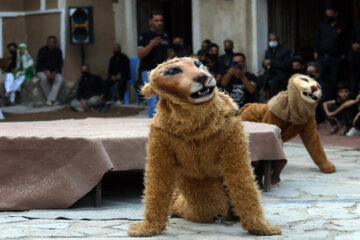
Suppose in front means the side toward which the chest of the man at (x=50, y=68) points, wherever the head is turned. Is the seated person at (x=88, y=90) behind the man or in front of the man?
in front

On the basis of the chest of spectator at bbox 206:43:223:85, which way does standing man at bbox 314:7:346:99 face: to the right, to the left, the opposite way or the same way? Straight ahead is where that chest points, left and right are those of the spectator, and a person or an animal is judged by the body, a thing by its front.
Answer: the same way

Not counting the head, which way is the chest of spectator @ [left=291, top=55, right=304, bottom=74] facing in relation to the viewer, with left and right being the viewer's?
facing the viewer

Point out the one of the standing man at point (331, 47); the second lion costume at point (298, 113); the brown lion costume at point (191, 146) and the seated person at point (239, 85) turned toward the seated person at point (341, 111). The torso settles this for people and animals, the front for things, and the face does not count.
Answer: the standing man

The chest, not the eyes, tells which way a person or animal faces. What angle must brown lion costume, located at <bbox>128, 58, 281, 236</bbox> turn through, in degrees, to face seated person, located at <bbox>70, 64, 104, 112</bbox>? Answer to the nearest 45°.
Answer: approximately 180°

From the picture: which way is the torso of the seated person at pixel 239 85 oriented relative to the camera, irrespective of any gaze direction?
toward the camera

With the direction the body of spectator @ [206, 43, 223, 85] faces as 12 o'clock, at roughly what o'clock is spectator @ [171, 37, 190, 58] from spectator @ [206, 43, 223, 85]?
spectator @ [171, 37, 190, 58] is roughly at 3 o'clock from spectator @ [206, 43, 223, 85].

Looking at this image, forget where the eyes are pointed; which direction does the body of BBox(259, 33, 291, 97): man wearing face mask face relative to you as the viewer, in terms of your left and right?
facing the viewer and to the left of the viewer

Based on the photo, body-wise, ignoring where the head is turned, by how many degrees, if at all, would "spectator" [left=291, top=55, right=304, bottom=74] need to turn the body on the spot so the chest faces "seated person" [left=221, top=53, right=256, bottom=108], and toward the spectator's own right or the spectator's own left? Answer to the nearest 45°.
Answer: approximately 45° to the spectator's own right

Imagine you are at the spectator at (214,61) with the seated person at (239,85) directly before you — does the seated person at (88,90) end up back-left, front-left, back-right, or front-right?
back-right

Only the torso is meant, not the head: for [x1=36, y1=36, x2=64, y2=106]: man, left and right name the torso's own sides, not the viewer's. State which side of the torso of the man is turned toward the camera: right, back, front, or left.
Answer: front

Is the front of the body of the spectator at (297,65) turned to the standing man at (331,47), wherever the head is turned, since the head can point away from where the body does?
no

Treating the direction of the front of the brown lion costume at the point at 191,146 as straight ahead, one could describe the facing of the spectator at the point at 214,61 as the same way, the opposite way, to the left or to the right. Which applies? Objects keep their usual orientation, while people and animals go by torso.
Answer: the same way

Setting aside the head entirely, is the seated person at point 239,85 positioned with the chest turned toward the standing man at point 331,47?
no

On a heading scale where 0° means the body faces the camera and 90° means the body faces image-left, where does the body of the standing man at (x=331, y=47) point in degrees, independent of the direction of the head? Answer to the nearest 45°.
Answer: approximately 0°
